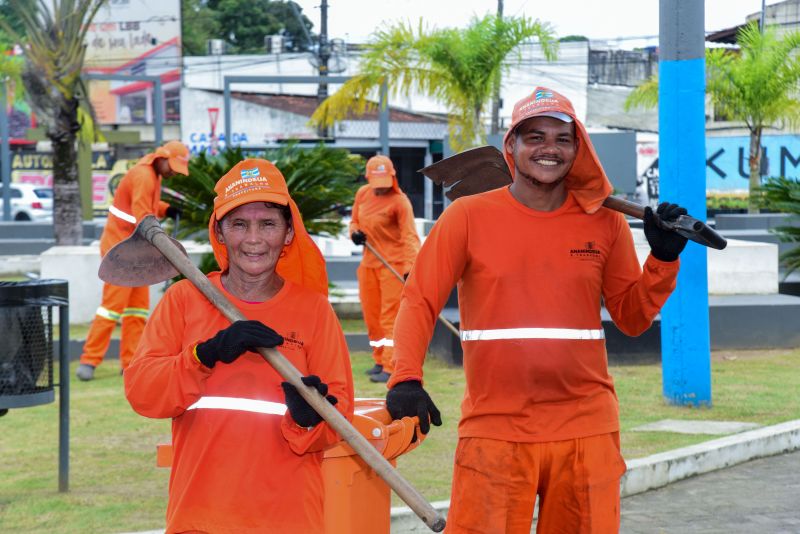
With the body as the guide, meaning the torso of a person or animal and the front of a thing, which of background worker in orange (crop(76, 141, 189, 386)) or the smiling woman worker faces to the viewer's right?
the background worker in orange

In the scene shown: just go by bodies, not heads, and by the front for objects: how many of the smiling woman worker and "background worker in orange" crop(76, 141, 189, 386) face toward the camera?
1

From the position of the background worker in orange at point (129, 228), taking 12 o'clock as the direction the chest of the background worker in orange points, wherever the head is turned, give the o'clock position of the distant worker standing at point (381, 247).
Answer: The distant worker standing is roughly at 12 o'clock from the background worker in orange.

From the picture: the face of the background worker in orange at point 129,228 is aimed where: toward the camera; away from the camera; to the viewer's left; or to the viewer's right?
to the viewer's right

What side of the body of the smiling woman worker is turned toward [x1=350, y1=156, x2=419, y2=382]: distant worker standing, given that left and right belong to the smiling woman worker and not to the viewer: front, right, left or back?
back

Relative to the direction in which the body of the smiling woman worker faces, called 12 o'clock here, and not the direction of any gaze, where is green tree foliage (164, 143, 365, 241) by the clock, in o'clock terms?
The green tree foliage is roughly at 6 o'clock from the smiling woman worker.

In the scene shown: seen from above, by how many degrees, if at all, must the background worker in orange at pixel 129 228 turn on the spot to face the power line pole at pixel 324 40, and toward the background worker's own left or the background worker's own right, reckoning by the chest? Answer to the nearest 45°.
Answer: approximately 90° to the background worker's own left

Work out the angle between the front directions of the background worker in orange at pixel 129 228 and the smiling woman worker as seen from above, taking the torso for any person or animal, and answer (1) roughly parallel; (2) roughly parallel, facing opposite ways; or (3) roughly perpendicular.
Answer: roughly perpendicular

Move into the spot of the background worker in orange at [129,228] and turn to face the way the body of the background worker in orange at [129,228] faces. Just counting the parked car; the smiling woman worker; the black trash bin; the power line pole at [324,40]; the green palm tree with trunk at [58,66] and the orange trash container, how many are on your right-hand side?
3

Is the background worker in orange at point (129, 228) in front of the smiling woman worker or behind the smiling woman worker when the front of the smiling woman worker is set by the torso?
behind

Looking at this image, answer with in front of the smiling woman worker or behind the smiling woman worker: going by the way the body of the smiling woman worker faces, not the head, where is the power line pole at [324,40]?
behind

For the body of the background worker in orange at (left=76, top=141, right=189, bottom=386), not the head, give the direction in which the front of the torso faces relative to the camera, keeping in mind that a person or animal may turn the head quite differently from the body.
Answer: to the viewer's right
